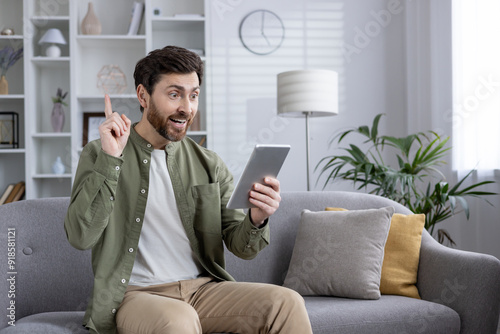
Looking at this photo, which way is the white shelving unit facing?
toward the camera

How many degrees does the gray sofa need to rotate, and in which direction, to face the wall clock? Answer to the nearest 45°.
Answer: approximately 180°

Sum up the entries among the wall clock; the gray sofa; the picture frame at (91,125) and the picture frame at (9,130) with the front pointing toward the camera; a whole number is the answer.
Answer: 4

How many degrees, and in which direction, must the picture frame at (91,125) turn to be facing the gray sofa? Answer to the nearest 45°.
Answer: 0° — it already faces it

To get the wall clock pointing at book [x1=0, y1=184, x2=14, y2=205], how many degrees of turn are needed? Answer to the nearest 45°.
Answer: approximately 90° to its right

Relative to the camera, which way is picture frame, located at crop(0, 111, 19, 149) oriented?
toward the camera

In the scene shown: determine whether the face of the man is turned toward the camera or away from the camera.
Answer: toward the camera

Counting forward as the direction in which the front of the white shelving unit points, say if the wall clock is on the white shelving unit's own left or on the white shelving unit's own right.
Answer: on the white shelving unit's own left

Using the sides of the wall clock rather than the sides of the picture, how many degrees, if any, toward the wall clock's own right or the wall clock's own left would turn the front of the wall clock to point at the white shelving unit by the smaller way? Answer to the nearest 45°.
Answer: approximately 90° to the wall clock's own right

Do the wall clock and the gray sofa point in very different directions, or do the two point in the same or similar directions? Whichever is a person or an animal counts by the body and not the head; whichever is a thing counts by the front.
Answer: same or similar directions

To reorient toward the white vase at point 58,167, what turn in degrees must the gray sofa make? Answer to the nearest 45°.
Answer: approximately 135° to its right

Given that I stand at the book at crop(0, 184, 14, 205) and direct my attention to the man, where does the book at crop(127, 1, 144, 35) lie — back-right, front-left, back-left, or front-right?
front-left

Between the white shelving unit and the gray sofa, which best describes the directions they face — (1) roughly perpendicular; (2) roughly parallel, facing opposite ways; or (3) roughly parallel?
roughly parallel

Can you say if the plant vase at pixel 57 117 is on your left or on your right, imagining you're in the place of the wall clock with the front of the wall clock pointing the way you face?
on your right
